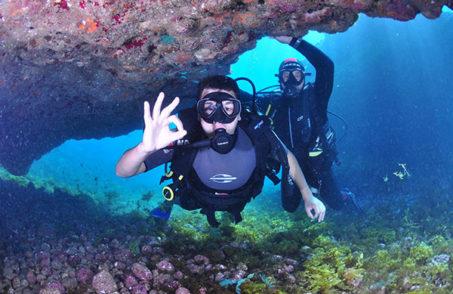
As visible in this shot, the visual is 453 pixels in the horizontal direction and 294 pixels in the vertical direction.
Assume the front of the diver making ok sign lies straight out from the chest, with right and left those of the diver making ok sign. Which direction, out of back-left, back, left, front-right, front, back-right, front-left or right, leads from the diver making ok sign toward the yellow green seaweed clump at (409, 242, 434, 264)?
left

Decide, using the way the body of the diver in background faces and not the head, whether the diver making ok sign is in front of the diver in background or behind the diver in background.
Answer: in front

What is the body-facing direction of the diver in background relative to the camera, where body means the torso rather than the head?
toward the camera

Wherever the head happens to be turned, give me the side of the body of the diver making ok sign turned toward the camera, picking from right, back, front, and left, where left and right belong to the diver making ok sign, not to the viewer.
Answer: front

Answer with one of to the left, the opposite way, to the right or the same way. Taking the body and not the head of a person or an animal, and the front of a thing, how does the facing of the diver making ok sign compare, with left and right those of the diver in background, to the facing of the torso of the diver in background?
the same way

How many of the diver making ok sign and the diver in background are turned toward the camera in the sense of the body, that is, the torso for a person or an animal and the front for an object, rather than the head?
2

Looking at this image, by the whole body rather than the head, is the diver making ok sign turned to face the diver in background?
no
